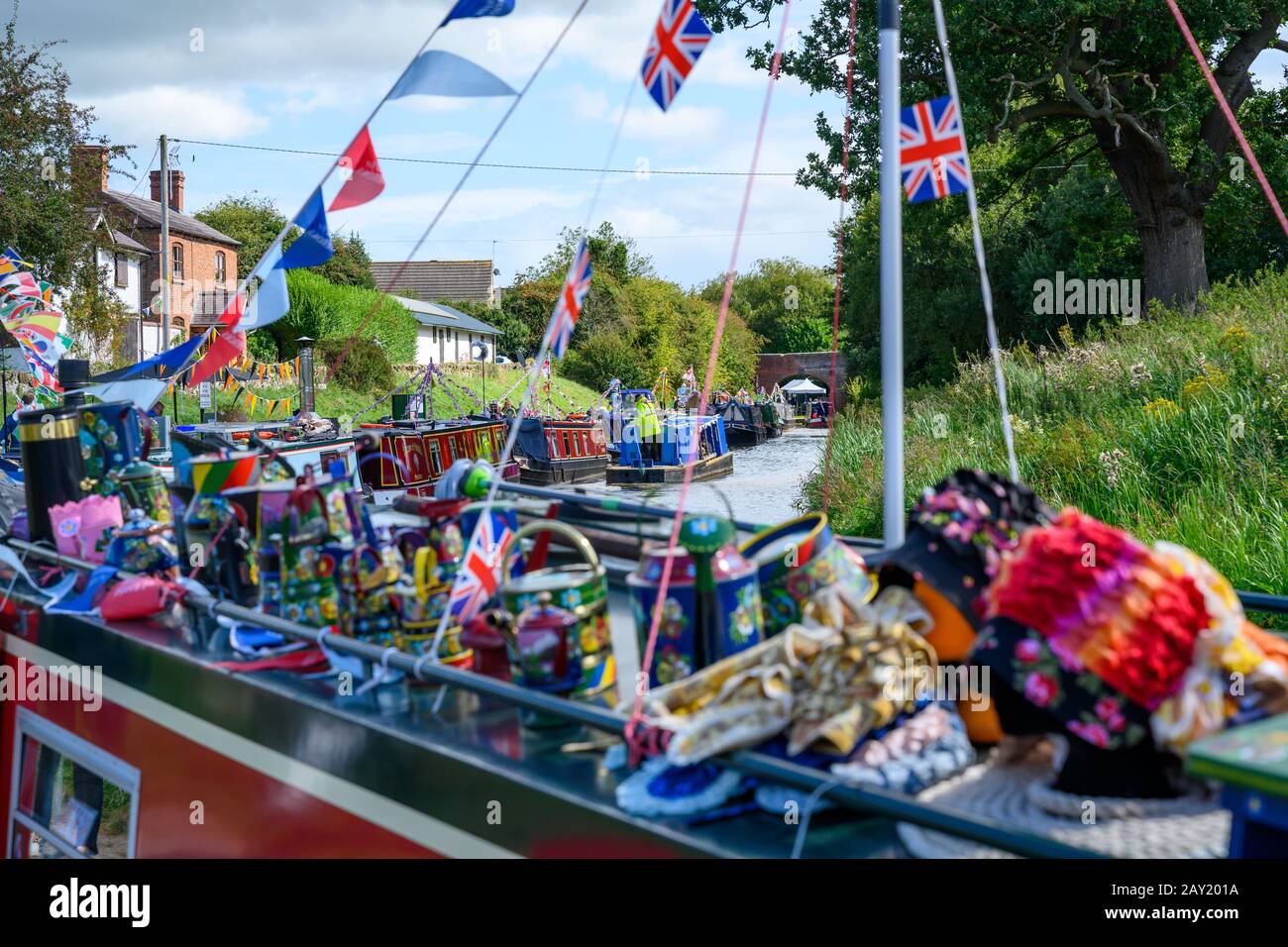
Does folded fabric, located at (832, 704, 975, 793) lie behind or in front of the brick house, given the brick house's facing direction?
in front

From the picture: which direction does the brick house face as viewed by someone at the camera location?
facing the viewer and to the right of the viewer

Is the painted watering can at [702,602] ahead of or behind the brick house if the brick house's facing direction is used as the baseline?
ahead
